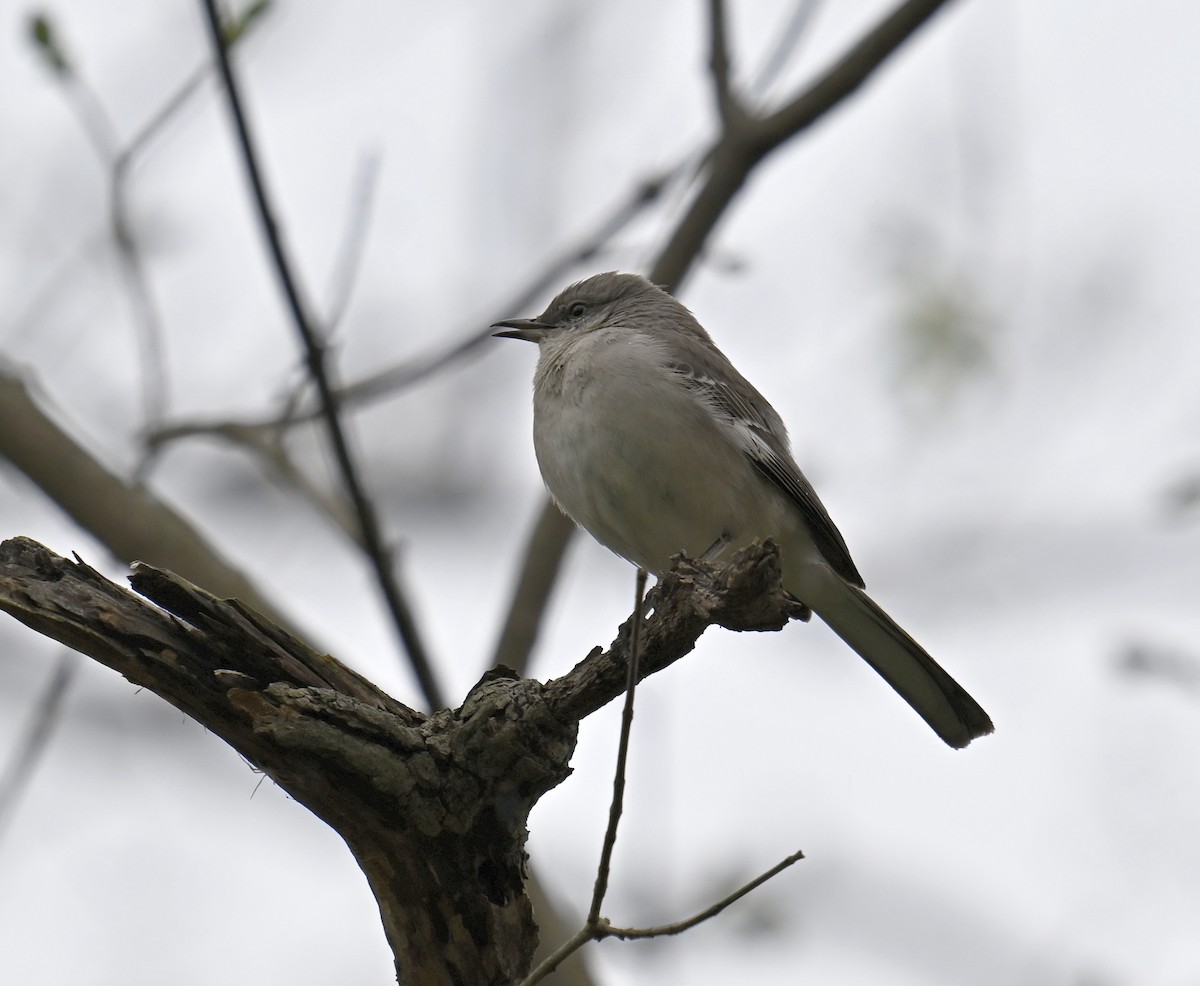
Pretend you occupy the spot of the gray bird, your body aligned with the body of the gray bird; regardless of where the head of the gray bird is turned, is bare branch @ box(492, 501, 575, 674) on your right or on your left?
on your right

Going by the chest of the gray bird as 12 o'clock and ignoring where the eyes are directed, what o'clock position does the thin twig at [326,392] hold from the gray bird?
The thin twig is roughly at 2 o'clock from the gray bird.

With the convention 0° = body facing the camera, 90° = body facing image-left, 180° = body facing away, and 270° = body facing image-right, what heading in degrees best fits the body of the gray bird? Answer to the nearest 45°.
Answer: approximately 90°

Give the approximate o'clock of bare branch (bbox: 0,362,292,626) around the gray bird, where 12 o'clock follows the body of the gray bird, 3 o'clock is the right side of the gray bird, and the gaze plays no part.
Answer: The bare branch is roughly at 2 o'clock from the gray bird.
